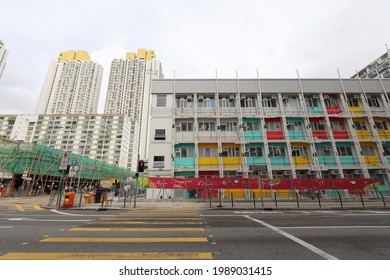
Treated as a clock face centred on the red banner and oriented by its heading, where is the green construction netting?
The green construction netting is roughly at 3 o'clock from the red banner.

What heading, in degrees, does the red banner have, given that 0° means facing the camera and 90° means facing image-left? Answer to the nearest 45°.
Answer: approximately 0°
